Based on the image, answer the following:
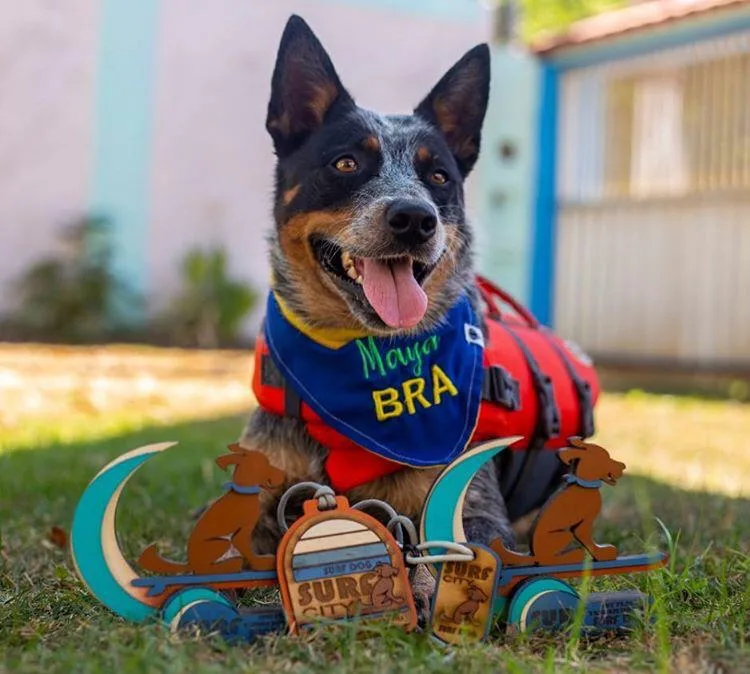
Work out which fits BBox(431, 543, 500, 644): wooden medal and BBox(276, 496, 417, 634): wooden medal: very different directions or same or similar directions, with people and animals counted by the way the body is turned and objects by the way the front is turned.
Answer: same or similar directions

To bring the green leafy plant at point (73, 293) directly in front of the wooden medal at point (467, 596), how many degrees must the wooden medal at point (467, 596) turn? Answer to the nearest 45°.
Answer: approximately 135° to its right

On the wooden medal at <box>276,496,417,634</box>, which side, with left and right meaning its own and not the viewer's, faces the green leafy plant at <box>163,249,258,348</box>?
back

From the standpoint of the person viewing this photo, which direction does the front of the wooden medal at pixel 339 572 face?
facing the viewer

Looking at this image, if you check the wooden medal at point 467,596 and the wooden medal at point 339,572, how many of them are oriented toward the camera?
2

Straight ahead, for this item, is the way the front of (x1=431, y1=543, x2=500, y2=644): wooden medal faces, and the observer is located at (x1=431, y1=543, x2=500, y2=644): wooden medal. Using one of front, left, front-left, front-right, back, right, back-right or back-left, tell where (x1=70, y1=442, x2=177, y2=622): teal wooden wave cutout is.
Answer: right
